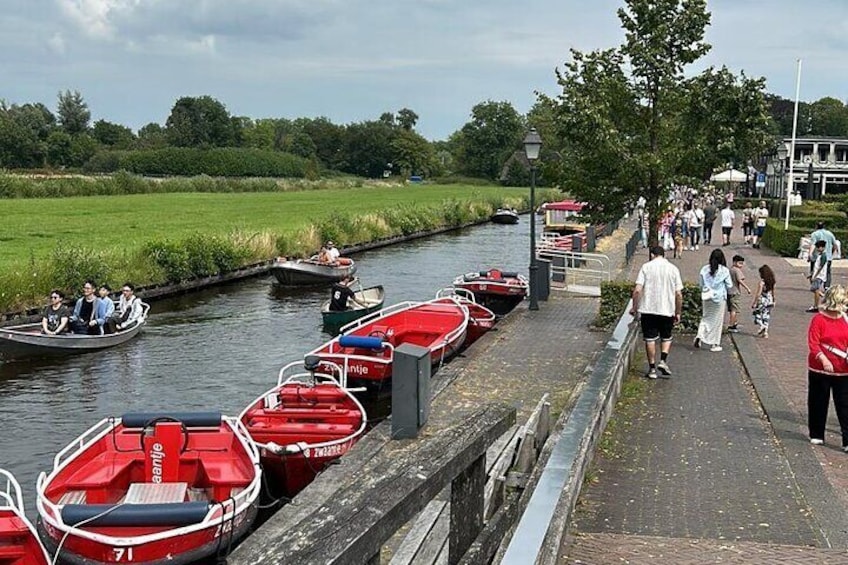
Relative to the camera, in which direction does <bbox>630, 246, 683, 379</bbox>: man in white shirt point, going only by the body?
away from the camera

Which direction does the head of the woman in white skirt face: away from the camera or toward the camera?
away from the camera
